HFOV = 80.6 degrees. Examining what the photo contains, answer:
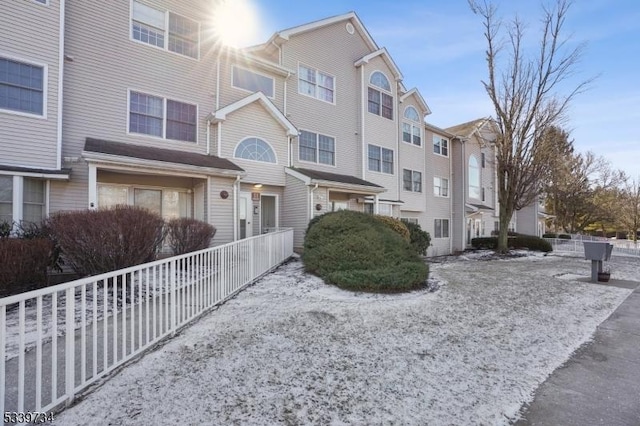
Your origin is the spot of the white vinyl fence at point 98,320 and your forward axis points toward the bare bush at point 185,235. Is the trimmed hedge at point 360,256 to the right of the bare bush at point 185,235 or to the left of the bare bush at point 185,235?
right

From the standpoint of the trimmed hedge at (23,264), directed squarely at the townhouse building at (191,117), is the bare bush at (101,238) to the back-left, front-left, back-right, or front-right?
front-right

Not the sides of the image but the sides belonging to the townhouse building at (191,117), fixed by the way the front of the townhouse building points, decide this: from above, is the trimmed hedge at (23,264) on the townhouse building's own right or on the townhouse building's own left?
on the townhouse building's own right

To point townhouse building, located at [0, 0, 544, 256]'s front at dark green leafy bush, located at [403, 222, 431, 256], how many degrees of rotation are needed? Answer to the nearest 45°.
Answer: approximately 45° to its left

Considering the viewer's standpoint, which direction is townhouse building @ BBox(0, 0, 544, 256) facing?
facing the viewer and to the right of the viewer

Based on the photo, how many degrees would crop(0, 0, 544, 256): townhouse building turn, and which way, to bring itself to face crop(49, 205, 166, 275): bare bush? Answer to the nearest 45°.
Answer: approximately 45° to its right

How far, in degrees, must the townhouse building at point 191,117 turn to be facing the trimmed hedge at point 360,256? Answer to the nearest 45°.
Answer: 0° — it already faces it

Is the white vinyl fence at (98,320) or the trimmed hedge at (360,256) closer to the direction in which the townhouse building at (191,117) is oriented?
the trimmed hedge

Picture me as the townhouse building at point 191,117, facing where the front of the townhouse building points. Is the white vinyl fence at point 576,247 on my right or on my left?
on my left

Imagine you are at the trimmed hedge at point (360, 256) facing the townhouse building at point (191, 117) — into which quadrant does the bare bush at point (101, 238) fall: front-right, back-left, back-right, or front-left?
front-left
